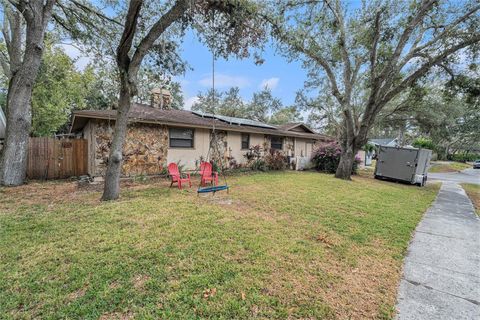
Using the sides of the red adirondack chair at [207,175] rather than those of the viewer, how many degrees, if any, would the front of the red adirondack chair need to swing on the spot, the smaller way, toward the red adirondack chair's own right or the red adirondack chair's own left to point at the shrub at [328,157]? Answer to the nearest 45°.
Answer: approximately 90° to the red adirondack chair's own left

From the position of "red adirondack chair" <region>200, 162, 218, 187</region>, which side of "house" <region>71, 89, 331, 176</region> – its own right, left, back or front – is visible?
front

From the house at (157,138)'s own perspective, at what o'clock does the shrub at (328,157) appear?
The shrub is roughly at 10 o'clock from the house.

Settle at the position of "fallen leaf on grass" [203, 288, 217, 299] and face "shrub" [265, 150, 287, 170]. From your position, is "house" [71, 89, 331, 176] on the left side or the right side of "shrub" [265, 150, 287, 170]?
left

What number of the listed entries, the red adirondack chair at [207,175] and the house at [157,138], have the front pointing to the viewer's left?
0

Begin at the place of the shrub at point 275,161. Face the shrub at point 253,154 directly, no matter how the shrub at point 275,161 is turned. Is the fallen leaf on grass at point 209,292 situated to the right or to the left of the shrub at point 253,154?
left

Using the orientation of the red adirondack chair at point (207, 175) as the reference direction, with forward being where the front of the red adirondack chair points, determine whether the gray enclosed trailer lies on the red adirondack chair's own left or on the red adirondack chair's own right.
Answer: on the red adirondack chair's own left

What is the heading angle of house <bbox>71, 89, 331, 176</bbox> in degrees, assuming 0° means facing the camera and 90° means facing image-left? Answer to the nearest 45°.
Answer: approximately 315°

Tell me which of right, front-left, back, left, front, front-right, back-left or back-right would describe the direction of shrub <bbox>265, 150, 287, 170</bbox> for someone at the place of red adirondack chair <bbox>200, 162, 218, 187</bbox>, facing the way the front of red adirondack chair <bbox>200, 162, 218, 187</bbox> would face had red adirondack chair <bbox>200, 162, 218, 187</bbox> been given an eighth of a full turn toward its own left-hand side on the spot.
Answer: front-left

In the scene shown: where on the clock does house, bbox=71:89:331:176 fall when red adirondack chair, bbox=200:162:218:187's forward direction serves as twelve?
The house is roughly at 6 o'clock from the red adirondack chair.

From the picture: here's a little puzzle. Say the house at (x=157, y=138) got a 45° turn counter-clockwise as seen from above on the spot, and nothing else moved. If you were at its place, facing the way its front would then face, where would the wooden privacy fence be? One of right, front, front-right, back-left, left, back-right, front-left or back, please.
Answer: back

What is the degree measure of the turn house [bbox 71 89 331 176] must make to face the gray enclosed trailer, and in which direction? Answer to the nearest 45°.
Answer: approximately 45° to its left
